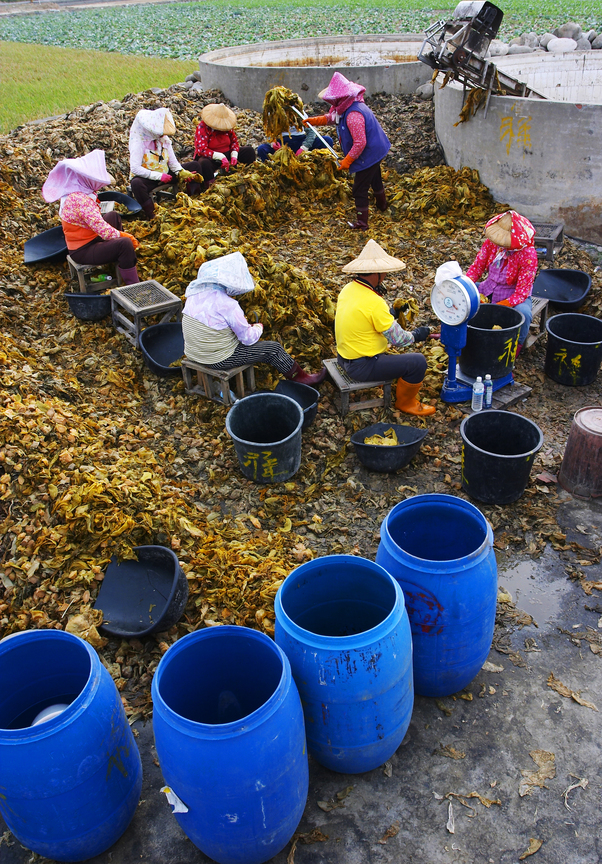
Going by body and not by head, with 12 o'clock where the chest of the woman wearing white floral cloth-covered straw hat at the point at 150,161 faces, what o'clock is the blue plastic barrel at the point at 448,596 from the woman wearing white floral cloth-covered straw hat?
The blue plastic barrel is roughly at 1 o'clock from the woman wearing white floral cloth-covered straw hat.

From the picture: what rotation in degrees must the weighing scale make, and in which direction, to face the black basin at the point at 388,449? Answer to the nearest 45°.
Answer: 0° — it already faces it

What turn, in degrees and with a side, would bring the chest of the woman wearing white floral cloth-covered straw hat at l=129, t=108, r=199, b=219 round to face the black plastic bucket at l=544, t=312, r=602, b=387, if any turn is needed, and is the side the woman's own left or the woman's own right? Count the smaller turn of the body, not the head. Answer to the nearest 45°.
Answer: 0° — they already face it

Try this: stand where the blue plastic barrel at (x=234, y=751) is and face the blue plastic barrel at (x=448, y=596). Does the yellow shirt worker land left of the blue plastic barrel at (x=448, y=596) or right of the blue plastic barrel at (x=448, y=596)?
left

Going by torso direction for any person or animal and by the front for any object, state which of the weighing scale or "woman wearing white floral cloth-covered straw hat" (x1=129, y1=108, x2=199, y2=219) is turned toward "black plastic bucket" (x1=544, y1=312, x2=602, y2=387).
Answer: the woman wearing white floral cloth-covered straw hat

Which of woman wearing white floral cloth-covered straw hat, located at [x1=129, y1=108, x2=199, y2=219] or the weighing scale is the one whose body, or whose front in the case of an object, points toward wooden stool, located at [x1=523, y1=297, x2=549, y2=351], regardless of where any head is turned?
the woman wearing white floral cloth-covered straw hat

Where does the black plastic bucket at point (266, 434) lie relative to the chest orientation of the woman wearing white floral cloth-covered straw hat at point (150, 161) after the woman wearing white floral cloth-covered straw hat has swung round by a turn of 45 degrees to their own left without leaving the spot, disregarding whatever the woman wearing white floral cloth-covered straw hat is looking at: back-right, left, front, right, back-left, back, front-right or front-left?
right

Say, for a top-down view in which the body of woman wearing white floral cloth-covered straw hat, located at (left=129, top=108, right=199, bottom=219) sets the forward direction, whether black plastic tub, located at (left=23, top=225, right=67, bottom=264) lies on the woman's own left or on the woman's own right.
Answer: on the woman's own right

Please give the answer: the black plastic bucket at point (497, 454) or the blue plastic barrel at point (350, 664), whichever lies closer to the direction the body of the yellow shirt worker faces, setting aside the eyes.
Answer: the black plastic bucket

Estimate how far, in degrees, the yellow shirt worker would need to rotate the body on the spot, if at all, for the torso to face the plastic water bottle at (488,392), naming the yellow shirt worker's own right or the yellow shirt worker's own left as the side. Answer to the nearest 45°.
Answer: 0° — they already face it

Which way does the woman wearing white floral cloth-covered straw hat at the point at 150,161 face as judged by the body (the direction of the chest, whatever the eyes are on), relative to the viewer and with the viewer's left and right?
facing the viewer and to the right of the viewer

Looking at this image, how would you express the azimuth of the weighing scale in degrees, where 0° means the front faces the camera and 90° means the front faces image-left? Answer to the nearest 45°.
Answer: approximately 45°

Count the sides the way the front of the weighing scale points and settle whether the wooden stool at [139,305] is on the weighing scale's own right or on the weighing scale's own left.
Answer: on the weighing scale's own right

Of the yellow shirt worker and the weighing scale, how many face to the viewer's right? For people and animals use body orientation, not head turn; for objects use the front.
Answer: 1

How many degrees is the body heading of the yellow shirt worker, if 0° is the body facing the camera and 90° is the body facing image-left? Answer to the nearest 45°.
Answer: approximately 270°
